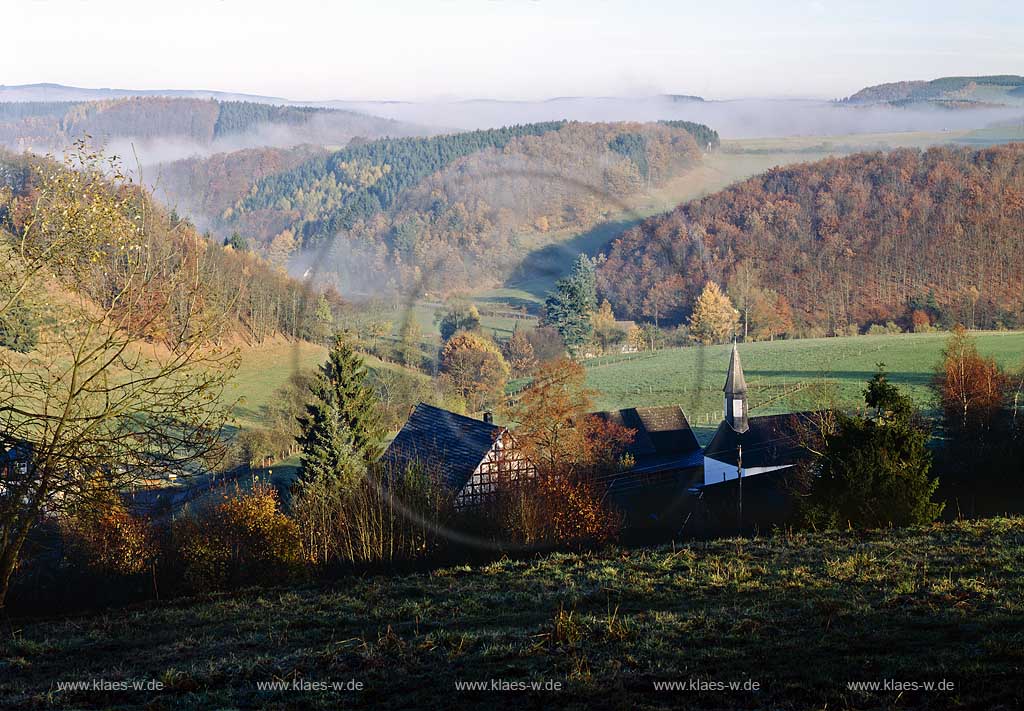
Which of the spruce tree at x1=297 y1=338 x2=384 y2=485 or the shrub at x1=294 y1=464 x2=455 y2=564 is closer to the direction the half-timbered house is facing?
the shrub

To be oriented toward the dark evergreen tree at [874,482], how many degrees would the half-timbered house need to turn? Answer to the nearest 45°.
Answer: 0° — it already faces it

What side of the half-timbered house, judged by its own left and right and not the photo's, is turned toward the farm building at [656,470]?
left

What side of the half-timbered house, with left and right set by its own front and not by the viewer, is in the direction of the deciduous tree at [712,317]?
left

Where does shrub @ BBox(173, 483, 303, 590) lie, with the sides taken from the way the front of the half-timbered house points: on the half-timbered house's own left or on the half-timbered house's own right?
on the half-timbered house's own right

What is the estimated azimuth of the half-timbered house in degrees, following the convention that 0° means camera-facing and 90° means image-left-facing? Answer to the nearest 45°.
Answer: approximately 315°

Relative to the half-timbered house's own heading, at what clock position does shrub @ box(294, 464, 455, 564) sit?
The shrub is roughly at 2 o'clock from the half-timbered house.

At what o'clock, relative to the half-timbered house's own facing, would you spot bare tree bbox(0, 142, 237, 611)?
The bare tree is roughly at 2 o'clock from the half-timbered house.

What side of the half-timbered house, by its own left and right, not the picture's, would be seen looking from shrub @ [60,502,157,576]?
right
